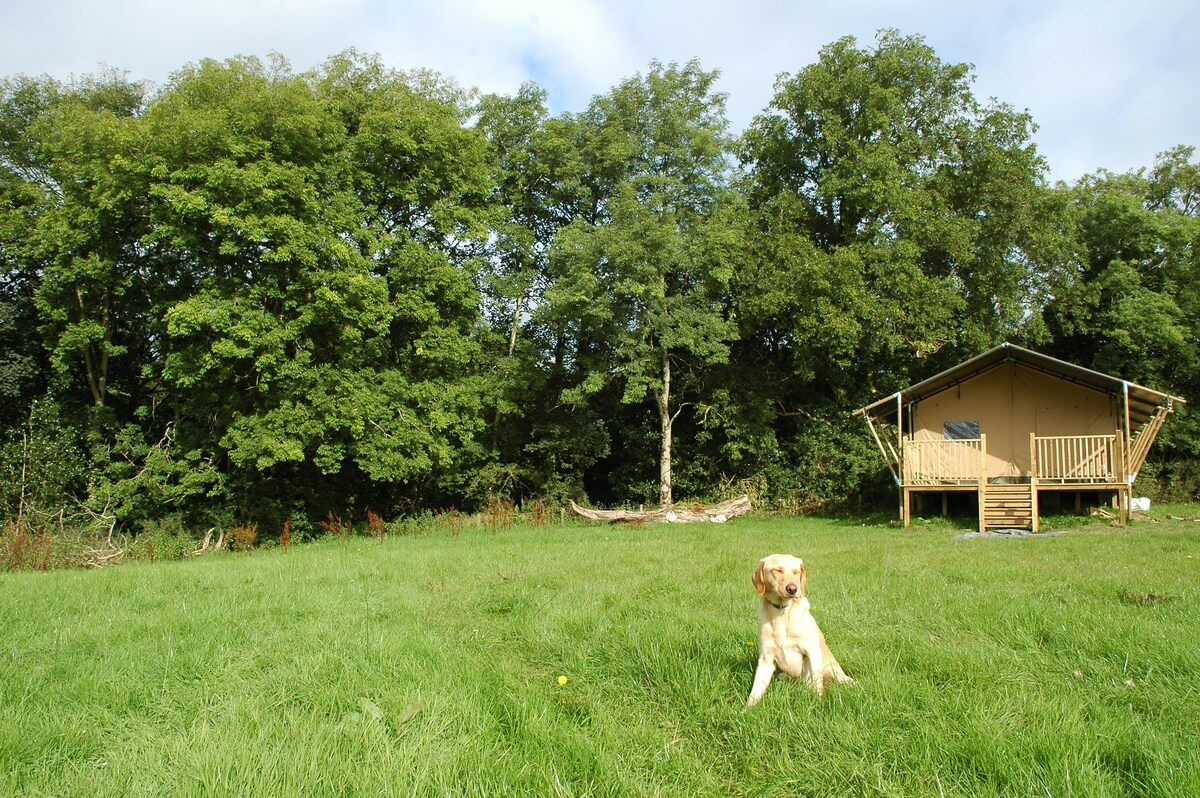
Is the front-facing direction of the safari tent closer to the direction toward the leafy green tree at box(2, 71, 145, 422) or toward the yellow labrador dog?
the yellow labrador dog

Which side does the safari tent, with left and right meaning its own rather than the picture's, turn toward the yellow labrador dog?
front

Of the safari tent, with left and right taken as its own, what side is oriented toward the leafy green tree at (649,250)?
right

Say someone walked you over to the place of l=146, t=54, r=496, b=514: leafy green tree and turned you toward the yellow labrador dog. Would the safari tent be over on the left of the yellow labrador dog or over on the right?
left

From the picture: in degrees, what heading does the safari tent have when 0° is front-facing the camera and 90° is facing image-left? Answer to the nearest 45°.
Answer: approximately 0°

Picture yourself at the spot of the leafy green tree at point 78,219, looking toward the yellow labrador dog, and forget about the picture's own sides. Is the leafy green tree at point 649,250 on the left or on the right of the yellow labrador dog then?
left

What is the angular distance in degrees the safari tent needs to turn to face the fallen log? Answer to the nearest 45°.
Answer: approximately 90° to its right

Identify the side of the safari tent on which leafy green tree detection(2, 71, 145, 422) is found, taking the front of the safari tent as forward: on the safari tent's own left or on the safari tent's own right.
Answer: on the safari tent's own right

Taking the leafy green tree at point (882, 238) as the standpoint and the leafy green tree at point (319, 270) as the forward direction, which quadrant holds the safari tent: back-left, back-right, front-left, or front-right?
back-left

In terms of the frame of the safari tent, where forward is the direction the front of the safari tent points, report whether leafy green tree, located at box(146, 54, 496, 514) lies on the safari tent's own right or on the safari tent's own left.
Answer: on the safari tent's own right

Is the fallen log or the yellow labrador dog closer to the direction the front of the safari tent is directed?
the yellow labrador dog
